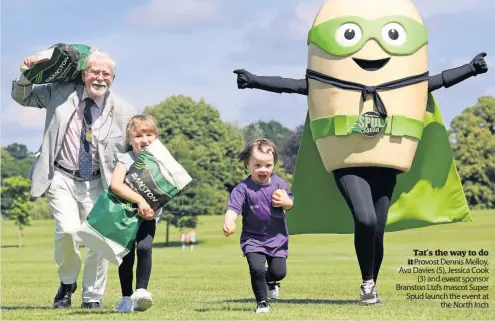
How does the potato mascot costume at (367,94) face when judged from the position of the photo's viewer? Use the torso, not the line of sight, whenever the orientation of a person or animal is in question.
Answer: facing the viewer

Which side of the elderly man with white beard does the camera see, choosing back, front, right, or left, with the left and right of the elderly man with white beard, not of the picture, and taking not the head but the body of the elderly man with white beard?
front

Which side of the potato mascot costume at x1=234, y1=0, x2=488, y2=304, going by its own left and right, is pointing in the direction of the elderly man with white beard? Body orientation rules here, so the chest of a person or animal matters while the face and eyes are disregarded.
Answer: right

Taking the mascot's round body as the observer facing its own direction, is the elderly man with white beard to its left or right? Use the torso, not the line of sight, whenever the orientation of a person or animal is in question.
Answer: on its right

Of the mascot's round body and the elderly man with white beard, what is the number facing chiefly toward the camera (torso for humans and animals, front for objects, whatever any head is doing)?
2

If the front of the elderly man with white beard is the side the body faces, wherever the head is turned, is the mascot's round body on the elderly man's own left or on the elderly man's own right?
on the elderly man's own left

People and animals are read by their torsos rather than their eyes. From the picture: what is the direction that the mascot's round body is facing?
toward the camera
